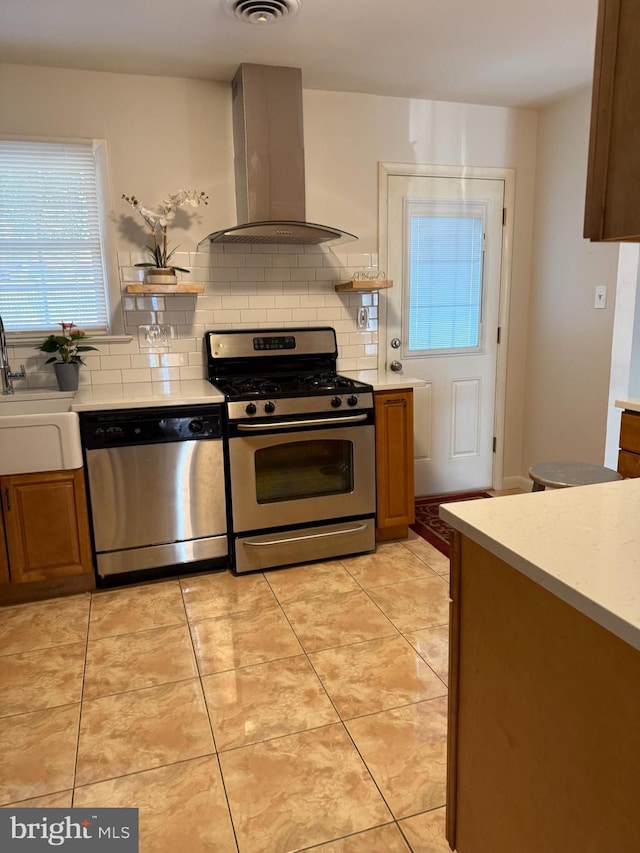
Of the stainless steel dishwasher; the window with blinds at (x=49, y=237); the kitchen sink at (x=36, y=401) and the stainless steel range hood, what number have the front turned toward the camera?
4

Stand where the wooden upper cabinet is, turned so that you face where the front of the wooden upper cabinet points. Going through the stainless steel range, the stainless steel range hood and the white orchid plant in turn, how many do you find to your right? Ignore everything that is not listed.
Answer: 3

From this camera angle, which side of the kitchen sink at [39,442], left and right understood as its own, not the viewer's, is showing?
front

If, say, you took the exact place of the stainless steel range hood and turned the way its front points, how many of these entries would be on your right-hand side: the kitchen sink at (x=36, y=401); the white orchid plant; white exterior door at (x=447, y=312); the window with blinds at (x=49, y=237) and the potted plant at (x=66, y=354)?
4

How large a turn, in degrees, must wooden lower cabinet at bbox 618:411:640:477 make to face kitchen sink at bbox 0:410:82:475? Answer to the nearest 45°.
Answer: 0° — it already faces it

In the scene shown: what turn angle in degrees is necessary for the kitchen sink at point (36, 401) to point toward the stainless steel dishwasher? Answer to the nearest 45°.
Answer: approximately 45° to its left

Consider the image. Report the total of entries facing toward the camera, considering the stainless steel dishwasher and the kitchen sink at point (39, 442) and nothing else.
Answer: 2

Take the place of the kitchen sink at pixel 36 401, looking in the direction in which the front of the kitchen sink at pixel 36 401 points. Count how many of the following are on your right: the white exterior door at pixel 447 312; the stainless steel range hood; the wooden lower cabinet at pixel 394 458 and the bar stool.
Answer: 0

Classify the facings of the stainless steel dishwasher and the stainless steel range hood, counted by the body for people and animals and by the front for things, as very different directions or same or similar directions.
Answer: same or similar directions

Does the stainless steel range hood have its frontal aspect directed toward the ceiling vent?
yes

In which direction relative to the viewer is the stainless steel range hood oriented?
toward the camera

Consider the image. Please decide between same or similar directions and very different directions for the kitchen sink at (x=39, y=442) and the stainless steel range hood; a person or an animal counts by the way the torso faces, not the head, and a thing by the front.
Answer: same or similar directions

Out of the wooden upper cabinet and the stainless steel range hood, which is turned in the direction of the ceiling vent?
the stainless steel range hood

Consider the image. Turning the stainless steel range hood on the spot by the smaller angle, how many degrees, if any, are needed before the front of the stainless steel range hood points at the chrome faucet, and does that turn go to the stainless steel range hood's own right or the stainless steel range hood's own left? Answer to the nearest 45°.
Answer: approximately 90° to the stainless steel range hood's own right

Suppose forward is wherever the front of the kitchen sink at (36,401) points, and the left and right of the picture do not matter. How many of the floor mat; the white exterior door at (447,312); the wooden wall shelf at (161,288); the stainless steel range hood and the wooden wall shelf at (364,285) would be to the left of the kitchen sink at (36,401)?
5
